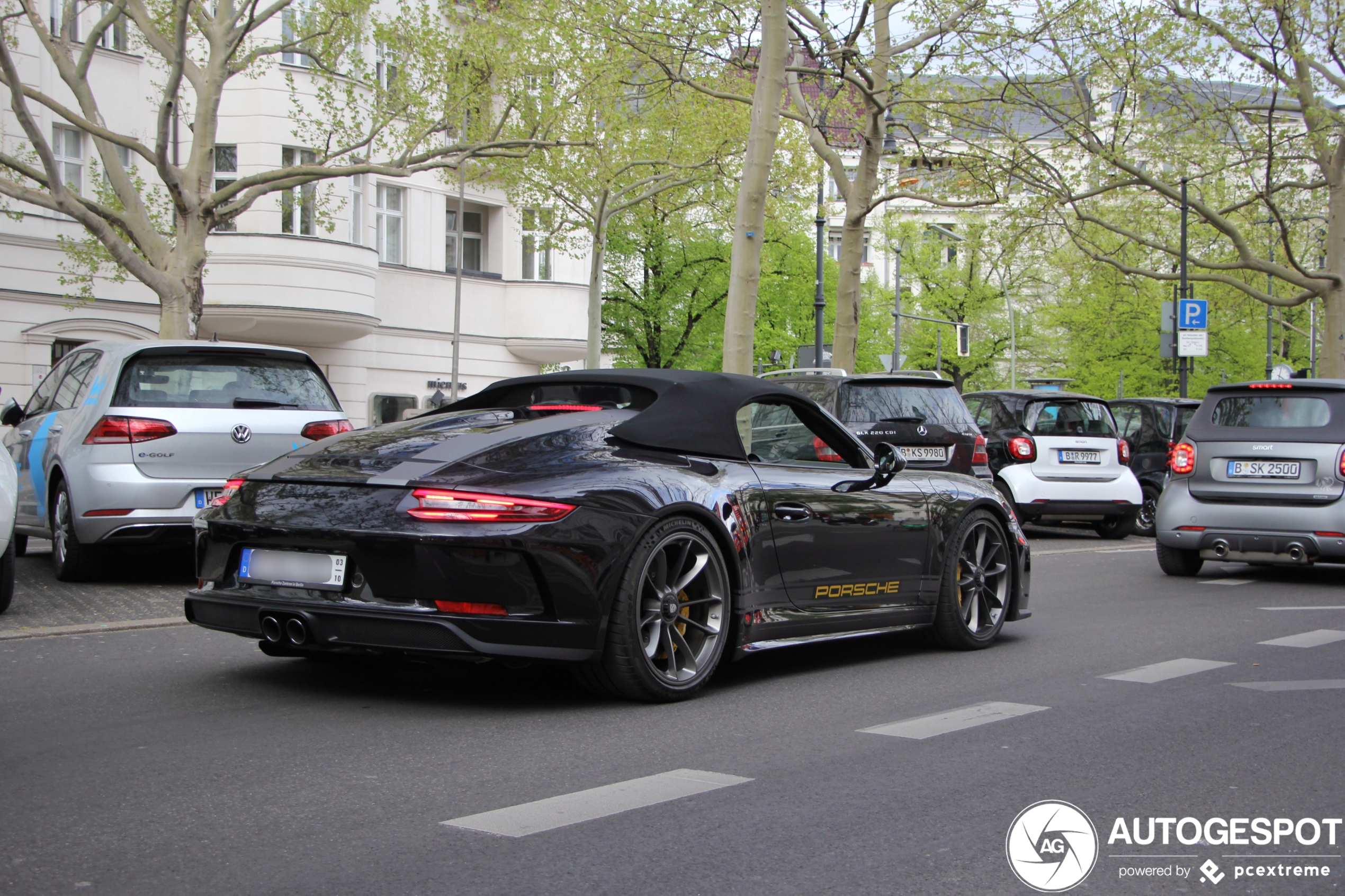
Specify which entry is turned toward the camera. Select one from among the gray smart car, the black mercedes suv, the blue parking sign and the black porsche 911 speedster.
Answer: the blue parking sign

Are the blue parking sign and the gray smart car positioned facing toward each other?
yes

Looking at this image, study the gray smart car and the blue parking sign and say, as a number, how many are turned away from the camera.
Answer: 1

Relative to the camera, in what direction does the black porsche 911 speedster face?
facing away from the viewer and to the right of the viewer

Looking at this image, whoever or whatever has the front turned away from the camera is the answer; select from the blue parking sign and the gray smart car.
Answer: the gray smart car

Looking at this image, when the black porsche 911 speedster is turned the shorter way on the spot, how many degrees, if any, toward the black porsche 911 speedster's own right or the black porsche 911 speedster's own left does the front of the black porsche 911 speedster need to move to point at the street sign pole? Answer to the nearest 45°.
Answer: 0° — it already faces it

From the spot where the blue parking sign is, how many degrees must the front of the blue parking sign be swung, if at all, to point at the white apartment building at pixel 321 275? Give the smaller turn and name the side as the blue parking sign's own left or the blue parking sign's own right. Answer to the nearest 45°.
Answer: approximately 90° to the blue parking sign's own right

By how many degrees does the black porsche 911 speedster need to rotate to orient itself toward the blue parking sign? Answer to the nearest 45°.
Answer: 0° — it already faces it

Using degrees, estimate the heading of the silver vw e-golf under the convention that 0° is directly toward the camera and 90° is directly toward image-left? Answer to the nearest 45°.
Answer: approximately 135°

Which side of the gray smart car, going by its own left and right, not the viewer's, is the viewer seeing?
back

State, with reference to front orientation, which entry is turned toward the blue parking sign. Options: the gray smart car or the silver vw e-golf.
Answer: the gray smart car

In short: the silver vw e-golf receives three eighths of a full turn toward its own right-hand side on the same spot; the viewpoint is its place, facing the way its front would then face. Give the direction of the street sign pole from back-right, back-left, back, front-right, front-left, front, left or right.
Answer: front-left

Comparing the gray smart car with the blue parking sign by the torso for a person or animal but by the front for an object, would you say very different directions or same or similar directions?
very different directions
